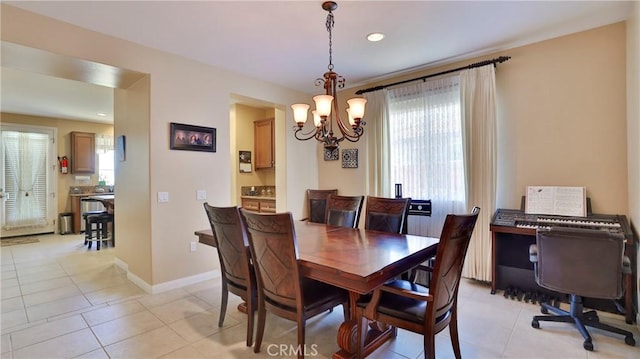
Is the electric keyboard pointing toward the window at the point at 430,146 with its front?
no

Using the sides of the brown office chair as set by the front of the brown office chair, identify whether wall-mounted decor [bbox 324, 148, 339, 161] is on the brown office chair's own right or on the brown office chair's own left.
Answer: on the brown office chair's own left

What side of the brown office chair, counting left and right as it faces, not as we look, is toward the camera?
back

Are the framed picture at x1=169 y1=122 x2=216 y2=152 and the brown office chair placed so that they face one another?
no

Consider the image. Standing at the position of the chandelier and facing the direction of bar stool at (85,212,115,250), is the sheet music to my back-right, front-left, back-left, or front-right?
back-right

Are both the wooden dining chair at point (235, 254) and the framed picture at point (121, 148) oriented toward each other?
no

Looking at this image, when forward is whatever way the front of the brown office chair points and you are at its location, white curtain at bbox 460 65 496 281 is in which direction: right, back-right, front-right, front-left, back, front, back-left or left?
front-left

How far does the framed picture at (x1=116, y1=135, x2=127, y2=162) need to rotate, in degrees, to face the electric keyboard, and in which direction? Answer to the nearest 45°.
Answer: approximately 90° to its left

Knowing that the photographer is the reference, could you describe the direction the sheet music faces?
facing the viewer

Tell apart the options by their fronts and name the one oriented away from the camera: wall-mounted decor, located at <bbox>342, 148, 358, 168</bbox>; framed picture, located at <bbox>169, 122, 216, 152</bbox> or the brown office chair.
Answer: the brown office chair

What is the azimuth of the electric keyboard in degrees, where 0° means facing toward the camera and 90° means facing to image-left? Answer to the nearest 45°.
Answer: approximately 0°

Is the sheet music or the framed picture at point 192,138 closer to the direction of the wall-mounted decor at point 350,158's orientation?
the framed picture

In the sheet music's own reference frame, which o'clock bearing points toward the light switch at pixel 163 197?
The light switch is roughly at 2 o'clock from the sheet music.

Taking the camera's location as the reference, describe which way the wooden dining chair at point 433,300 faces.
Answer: facing away from the viewer and to the left of the viewer

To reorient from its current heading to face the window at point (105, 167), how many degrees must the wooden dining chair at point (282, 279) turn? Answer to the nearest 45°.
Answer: approximately 90° to its left

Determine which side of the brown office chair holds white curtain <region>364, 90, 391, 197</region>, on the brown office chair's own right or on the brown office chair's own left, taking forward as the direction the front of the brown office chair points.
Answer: on the brown office chair's own left

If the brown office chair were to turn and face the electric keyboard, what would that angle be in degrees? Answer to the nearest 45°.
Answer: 0° — it already faces it

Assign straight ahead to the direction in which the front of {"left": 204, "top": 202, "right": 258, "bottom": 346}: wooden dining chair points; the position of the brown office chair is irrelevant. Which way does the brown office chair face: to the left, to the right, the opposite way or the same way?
the same way

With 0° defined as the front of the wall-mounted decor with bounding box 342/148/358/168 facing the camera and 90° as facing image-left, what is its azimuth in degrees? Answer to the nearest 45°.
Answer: approximately 45°

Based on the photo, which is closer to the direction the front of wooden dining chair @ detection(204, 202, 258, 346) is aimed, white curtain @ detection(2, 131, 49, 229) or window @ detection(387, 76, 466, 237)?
the window
